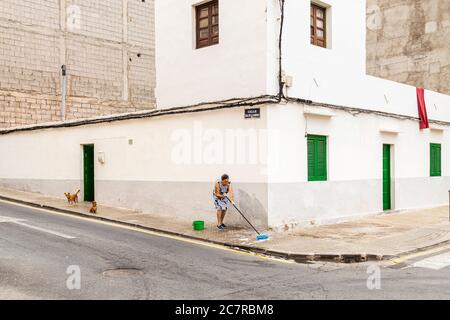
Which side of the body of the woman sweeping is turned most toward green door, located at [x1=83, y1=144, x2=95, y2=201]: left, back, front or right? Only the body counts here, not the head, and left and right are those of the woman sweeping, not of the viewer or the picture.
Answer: back

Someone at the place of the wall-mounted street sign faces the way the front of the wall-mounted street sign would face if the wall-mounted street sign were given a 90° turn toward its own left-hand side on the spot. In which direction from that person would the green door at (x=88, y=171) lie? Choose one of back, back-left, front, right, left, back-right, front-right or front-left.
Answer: back

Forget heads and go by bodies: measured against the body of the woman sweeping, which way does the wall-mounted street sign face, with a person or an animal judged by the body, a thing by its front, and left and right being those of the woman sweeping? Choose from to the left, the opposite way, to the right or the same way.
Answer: to the right

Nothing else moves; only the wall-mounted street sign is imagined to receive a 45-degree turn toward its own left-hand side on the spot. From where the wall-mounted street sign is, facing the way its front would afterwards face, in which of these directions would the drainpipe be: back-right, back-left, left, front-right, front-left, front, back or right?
back-right
